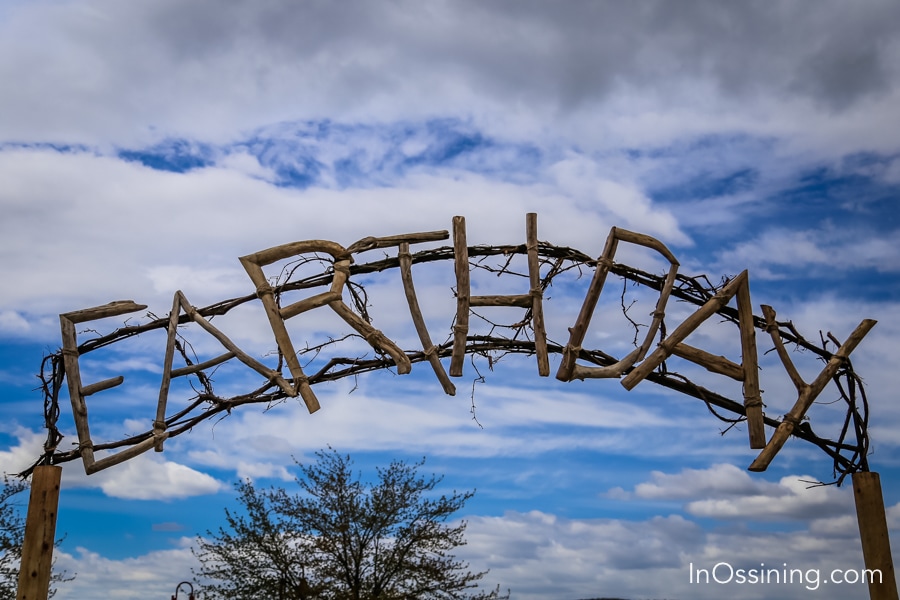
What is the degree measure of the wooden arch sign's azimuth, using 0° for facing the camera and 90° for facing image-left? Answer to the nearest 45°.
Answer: approximately 0°
